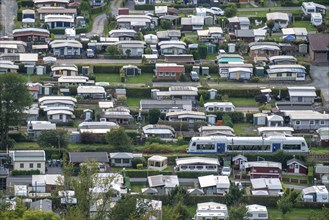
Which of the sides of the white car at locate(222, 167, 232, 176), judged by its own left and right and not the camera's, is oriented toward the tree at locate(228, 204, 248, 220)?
front

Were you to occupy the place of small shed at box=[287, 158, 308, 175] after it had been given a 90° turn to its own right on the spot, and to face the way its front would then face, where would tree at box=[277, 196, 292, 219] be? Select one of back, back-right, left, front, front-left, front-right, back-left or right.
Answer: left

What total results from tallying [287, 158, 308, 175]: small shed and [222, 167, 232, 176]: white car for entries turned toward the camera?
2

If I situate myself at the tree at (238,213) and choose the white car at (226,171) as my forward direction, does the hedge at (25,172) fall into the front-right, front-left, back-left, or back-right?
front-left

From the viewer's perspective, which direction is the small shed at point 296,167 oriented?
toward the camera

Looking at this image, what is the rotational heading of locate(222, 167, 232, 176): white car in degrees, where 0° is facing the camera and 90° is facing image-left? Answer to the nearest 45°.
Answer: approximately 0°
